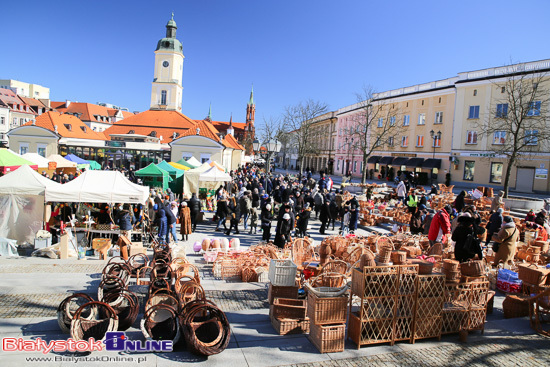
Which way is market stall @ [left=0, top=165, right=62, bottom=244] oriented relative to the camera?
to the viewer's right

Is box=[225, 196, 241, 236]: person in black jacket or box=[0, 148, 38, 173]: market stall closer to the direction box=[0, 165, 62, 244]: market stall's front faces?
the person in black jacket

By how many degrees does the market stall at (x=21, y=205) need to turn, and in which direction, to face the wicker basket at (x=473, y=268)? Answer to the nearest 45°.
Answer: approximately 45° to its left

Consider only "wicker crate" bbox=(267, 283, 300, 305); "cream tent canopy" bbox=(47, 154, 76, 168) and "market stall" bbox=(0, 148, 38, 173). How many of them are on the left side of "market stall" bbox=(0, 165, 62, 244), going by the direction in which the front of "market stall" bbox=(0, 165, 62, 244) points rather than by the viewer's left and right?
2

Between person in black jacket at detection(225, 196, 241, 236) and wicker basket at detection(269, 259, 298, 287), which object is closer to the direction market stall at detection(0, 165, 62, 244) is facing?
the person in black jacket

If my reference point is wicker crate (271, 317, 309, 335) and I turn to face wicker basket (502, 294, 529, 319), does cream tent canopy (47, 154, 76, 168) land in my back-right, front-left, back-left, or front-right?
back-left

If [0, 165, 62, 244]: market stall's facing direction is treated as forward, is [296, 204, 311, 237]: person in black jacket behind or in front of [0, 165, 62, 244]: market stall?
in front

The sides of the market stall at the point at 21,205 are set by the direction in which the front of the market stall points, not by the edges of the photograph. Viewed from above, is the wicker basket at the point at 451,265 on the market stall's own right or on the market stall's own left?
on the market stall's own right

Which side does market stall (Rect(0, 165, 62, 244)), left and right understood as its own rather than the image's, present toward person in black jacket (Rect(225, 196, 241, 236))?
front

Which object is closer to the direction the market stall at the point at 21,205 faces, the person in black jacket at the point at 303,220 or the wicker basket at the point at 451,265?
the person in black jacket

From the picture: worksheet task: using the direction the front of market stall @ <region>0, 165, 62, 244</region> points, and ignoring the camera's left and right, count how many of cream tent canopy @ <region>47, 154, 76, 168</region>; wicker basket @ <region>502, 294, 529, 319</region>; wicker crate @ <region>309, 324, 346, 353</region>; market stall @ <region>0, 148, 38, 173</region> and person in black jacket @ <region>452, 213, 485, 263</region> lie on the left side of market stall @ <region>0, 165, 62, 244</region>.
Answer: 2
